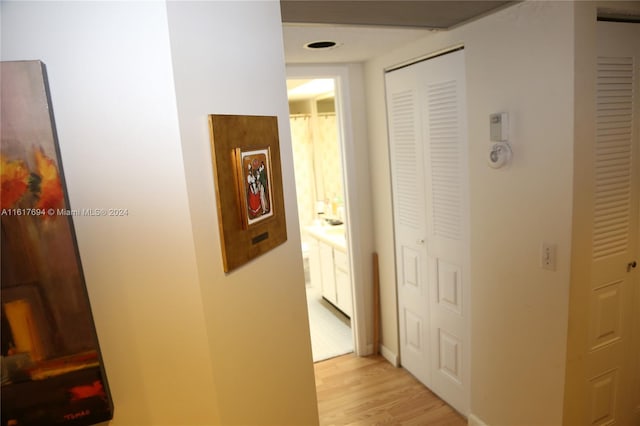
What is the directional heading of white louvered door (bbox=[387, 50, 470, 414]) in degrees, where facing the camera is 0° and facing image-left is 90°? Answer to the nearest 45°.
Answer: approximately 45°

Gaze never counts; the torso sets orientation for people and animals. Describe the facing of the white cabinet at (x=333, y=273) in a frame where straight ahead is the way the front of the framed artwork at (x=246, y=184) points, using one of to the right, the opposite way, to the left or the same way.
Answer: to the right

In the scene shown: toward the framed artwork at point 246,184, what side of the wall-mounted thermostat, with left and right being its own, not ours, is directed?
front

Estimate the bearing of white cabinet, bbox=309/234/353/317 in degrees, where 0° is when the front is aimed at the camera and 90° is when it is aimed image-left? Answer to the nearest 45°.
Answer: approximately 45°

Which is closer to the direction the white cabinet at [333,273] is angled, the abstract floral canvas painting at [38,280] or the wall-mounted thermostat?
the abstract floral canvas painting

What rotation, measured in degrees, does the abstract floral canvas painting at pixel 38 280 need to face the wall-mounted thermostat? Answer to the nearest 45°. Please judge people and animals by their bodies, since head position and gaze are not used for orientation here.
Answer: approximately 90° to its left

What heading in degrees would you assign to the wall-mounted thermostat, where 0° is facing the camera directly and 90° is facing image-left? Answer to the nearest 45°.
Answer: approximately 45°

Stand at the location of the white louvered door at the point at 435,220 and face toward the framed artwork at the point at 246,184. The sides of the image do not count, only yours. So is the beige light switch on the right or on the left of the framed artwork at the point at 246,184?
left

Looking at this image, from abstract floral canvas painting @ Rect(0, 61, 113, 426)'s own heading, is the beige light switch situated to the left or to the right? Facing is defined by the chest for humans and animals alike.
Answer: on its left

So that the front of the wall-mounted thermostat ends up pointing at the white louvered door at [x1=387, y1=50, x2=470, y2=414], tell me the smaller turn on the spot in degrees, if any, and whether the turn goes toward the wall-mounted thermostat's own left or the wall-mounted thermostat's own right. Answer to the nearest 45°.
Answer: approximately 90° to the wall-mounted thermostat's own right
